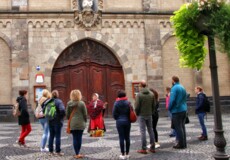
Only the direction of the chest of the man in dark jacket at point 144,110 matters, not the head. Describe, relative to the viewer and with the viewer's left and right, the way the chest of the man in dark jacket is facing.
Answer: facing away from the viewer and to the left of the viewer

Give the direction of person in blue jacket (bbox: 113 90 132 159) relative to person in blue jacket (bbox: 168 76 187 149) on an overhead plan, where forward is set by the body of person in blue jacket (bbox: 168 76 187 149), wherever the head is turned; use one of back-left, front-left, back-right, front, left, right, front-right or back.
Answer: left

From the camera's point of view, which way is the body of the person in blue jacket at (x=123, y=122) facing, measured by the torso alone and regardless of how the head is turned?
away from the camera

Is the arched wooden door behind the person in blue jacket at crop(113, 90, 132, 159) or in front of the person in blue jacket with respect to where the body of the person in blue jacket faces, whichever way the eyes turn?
in front

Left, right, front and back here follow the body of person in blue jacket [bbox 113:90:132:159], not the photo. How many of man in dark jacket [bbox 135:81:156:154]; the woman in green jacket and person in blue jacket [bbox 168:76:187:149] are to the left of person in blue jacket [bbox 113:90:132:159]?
1

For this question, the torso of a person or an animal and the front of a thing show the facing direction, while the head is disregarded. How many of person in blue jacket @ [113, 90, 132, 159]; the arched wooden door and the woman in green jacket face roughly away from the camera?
2

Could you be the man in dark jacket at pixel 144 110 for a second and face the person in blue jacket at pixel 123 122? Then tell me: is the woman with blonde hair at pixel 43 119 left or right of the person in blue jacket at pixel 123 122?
right

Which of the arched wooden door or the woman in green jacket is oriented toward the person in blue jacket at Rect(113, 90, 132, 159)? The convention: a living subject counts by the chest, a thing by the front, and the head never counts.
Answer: the arched wooden door

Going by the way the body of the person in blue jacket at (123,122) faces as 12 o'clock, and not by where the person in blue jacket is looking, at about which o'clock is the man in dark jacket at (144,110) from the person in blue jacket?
The man in dark jacket is roughly at 2 o'clock from the person in blue jacket.

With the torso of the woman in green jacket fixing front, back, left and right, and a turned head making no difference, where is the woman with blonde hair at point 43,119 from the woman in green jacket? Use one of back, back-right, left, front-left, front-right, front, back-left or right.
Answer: front-left

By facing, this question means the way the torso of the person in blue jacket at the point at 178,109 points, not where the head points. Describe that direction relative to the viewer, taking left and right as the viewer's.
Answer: facing away from the viewer and to the left of the viewer

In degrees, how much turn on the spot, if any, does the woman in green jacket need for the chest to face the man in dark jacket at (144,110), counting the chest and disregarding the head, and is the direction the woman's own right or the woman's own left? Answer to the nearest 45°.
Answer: approximately 90° to the woman's own right

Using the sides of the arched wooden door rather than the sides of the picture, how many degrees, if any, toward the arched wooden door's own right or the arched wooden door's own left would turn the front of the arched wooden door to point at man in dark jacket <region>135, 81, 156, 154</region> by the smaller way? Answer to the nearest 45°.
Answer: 0° — it already faces them

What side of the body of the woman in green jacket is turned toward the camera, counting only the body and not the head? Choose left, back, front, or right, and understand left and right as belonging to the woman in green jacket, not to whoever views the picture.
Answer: back

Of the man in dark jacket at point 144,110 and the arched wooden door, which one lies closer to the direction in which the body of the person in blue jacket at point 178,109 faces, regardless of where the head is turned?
the arched wooden door
